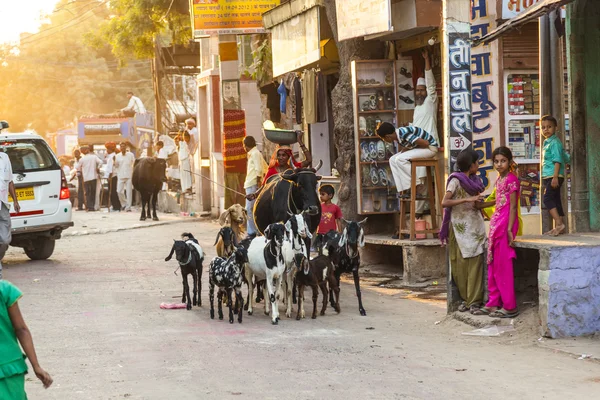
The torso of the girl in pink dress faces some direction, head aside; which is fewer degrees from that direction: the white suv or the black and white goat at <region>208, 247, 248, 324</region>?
the black and white goat

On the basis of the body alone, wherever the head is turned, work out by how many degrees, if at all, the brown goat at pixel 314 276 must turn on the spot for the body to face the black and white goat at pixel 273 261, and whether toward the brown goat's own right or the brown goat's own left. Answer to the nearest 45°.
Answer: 0° — it already faces it

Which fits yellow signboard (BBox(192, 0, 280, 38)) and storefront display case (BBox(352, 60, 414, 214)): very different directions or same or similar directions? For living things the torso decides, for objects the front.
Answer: same or similar directions

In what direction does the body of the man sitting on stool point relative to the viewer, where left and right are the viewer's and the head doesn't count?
facing to the left of the viewer

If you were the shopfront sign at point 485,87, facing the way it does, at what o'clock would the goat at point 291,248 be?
The goat is roughly at 1 o'clock from the shopfront sign.

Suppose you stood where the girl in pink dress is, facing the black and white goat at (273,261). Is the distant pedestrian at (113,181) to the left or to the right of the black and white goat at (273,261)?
right

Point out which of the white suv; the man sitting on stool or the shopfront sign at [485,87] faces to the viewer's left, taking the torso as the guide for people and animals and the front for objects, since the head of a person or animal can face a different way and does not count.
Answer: the man sitting on stool

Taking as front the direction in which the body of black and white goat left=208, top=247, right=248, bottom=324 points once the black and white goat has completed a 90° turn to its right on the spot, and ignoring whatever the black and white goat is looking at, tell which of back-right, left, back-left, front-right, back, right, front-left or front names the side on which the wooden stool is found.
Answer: back

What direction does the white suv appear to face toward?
away from the camera

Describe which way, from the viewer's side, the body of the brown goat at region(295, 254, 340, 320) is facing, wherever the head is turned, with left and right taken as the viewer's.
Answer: facing the viewer and to the left of the viewer

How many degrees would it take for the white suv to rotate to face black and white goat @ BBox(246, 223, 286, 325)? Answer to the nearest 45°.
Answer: approximately 180°

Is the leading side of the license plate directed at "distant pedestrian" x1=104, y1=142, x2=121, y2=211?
no

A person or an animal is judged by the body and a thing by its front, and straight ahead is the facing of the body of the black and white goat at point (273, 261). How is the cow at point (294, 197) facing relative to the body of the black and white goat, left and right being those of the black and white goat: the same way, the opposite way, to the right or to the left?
the same way

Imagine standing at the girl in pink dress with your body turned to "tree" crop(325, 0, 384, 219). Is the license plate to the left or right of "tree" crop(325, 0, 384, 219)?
left

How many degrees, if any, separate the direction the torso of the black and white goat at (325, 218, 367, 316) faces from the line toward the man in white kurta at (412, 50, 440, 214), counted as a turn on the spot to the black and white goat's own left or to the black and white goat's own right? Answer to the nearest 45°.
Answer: approximately 135° to the black and white goat's own left

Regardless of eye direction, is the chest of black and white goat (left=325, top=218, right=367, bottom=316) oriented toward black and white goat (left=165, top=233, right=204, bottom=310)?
no
